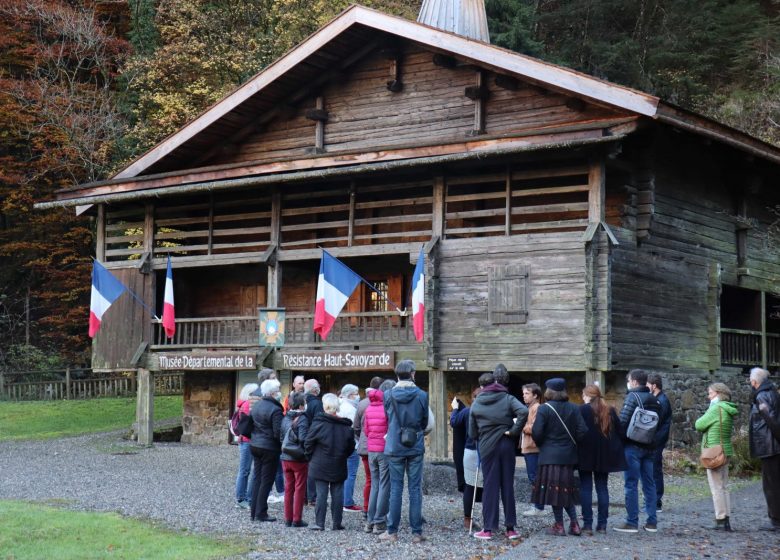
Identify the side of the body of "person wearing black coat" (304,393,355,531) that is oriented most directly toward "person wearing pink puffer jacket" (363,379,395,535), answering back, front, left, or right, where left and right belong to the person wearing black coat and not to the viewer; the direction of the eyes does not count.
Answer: right

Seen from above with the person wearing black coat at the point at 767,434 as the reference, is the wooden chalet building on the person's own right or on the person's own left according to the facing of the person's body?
on the person's own right

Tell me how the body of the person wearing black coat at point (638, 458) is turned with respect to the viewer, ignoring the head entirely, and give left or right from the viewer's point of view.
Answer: facing away from the viewer and to the left of the viewer

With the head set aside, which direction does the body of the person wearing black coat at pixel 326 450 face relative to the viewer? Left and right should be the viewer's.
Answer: facing away from the viewer

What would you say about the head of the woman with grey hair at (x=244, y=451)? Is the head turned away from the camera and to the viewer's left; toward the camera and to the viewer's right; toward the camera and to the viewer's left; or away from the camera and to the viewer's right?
away from the camera and to the viewer's right

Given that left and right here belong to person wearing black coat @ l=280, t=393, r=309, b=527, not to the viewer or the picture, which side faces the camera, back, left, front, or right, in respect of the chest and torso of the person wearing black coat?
back

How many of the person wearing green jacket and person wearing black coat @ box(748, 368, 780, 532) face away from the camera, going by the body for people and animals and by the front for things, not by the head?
0

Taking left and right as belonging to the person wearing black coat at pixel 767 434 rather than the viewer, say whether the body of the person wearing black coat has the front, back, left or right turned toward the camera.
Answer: left

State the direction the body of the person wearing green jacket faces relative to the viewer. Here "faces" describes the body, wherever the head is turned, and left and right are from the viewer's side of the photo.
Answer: facing to the left of the viewer

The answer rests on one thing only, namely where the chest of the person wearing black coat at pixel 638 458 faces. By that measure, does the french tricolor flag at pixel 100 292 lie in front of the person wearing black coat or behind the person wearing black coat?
in front

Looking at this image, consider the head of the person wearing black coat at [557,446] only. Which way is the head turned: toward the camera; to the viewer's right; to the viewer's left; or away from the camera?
away from the camera

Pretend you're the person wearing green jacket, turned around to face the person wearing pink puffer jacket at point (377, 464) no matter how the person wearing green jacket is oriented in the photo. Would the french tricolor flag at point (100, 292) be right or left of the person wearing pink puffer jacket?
right
